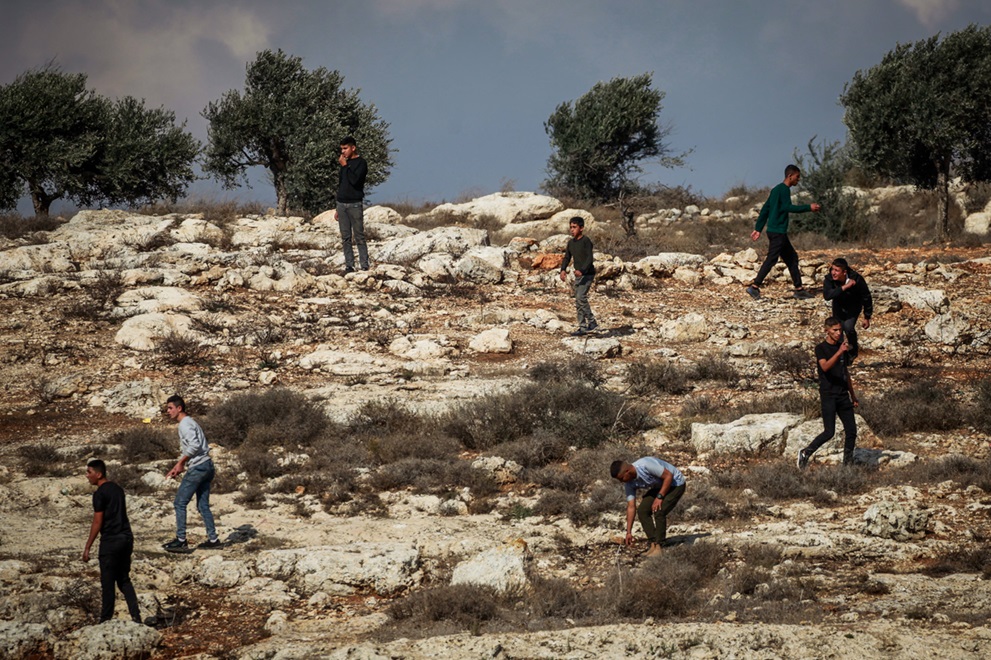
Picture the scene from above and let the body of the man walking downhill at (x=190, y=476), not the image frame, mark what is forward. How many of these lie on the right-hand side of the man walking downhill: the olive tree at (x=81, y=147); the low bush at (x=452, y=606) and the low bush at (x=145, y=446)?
2

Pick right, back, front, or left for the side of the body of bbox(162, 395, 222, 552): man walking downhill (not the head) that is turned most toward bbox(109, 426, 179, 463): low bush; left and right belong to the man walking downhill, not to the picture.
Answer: right

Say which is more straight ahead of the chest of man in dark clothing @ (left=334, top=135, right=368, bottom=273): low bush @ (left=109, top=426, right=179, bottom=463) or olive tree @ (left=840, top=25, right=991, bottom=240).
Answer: the low bush

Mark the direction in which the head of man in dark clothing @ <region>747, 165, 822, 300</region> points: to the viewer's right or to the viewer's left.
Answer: to the viewer's right

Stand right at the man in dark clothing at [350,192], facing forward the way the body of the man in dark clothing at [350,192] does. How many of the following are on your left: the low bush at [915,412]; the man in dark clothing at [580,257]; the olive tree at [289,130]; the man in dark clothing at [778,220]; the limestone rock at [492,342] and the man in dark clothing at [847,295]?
5

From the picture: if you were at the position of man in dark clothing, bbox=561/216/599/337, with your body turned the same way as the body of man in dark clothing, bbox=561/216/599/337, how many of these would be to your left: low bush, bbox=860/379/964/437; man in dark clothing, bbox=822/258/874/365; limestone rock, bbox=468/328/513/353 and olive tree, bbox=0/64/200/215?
2

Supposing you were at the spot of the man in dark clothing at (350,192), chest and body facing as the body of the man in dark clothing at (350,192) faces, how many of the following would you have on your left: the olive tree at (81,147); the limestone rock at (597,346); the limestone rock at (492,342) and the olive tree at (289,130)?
2

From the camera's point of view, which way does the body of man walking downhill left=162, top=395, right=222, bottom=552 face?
to the viewer's left

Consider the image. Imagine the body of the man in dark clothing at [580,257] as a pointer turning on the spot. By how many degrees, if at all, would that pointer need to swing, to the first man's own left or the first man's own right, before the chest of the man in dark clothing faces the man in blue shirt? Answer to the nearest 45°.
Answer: approximately 45° to the first man's own left

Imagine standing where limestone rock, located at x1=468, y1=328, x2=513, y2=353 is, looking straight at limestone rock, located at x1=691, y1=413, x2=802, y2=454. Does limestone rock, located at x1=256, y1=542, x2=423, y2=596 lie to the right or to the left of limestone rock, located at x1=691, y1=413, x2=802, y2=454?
right
